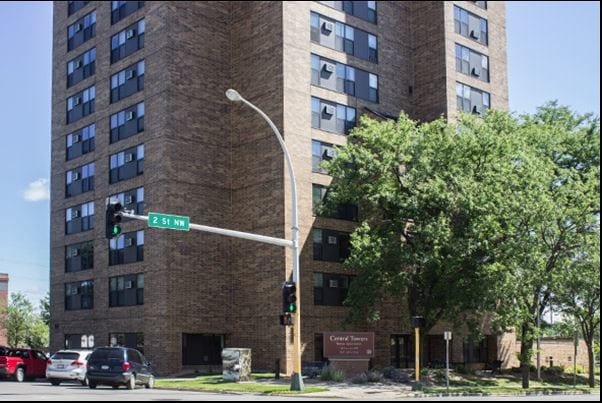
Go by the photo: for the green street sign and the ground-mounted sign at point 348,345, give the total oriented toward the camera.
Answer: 2

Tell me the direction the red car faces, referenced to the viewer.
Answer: facing away from the viewer and to the right of the viewer

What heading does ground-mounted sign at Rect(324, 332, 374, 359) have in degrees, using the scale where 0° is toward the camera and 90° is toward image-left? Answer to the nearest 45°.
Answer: approximately 0°

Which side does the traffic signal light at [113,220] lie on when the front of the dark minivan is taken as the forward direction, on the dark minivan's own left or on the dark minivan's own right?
on the dark minivan's own right

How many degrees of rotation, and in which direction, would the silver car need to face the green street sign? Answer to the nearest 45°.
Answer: approximately 135° to its right

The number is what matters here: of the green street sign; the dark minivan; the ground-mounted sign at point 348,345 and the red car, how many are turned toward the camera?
2

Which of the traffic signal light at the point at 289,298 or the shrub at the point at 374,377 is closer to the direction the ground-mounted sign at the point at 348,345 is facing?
the traffic signal light
